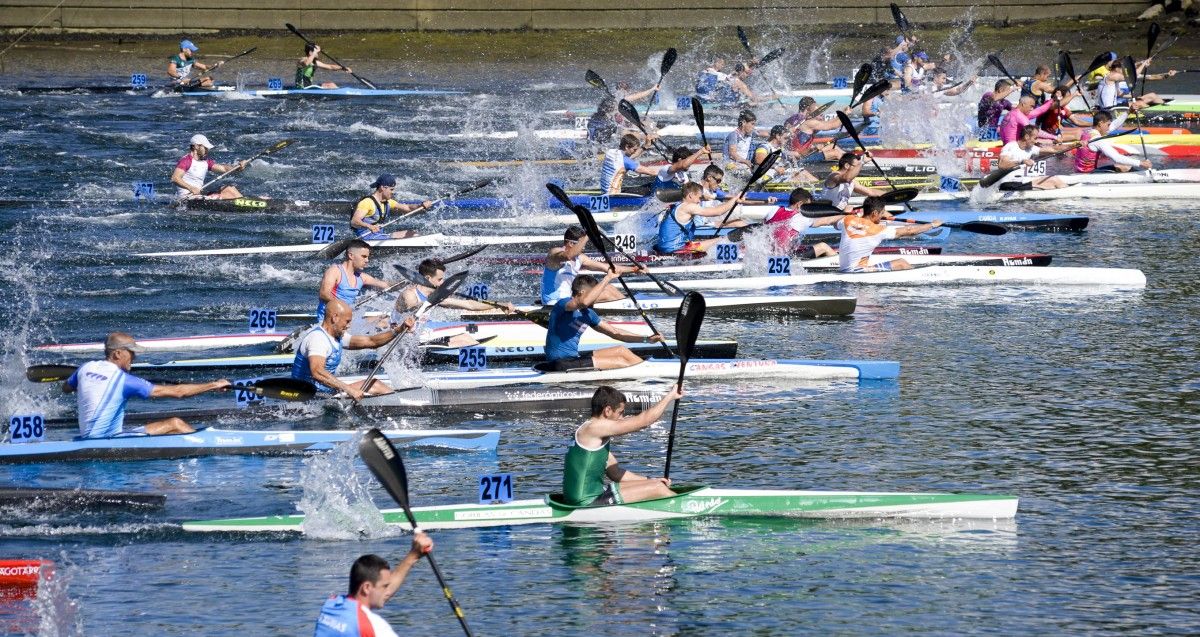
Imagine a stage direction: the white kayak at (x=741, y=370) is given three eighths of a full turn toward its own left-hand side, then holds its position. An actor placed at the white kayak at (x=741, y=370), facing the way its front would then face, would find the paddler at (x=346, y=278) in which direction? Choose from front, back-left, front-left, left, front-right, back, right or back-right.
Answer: front-left

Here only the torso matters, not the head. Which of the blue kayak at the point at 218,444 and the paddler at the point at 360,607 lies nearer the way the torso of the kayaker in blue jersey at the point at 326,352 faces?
the paddler

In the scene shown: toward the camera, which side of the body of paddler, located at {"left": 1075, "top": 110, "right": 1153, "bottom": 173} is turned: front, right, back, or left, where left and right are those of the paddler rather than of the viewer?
right

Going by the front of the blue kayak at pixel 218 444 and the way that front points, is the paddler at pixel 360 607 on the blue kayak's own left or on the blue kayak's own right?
on the blue kayak's own right

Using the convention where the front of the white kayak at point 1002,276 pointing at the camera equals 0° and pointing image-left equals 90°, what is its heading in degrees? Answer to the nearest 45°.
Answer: approximately 270°

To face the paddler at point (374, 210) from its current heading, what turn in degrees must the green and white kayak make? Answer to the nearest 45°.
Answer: approximately 135° to its left

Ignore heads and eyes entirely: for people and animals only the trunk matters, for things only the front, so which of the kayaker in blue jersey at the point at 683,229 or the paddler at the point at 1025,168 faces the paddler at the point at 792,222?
the kayaker in blue jersey

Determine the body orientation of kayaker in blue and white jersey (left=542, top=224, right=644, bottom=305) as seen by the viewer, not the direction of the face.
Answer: to the viewer's right

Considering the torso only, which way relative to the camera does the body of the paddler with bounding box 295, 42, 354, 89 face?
to the viewer's right

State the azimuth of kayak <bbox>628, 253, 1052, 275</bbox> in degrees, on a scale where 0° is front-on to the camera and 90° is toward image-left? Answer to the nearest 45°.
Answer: approximately 270°

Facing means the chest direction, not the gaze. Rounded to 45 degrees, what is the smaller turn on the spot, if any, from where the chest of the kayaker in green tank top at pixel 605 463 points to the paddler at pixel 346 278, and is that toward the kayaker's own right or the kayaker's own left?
approximately 135° to the kayaker's own left

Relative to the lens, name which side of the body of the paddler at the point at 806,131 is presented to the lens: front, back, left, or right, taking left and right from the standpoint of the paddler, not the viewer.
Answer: right

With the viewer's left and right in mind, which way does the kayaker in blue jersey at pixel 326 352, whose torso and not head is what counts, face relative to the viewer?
facing to the right of the viewer

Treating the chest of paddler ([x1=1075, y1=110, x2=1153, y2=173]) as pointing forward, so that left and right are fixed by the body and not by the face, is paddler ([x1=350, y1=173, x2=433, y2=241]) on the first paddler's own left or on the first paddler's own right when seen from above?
on the first paddler's own right

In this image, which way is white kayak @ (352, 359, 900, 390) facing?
to the viewer's right
